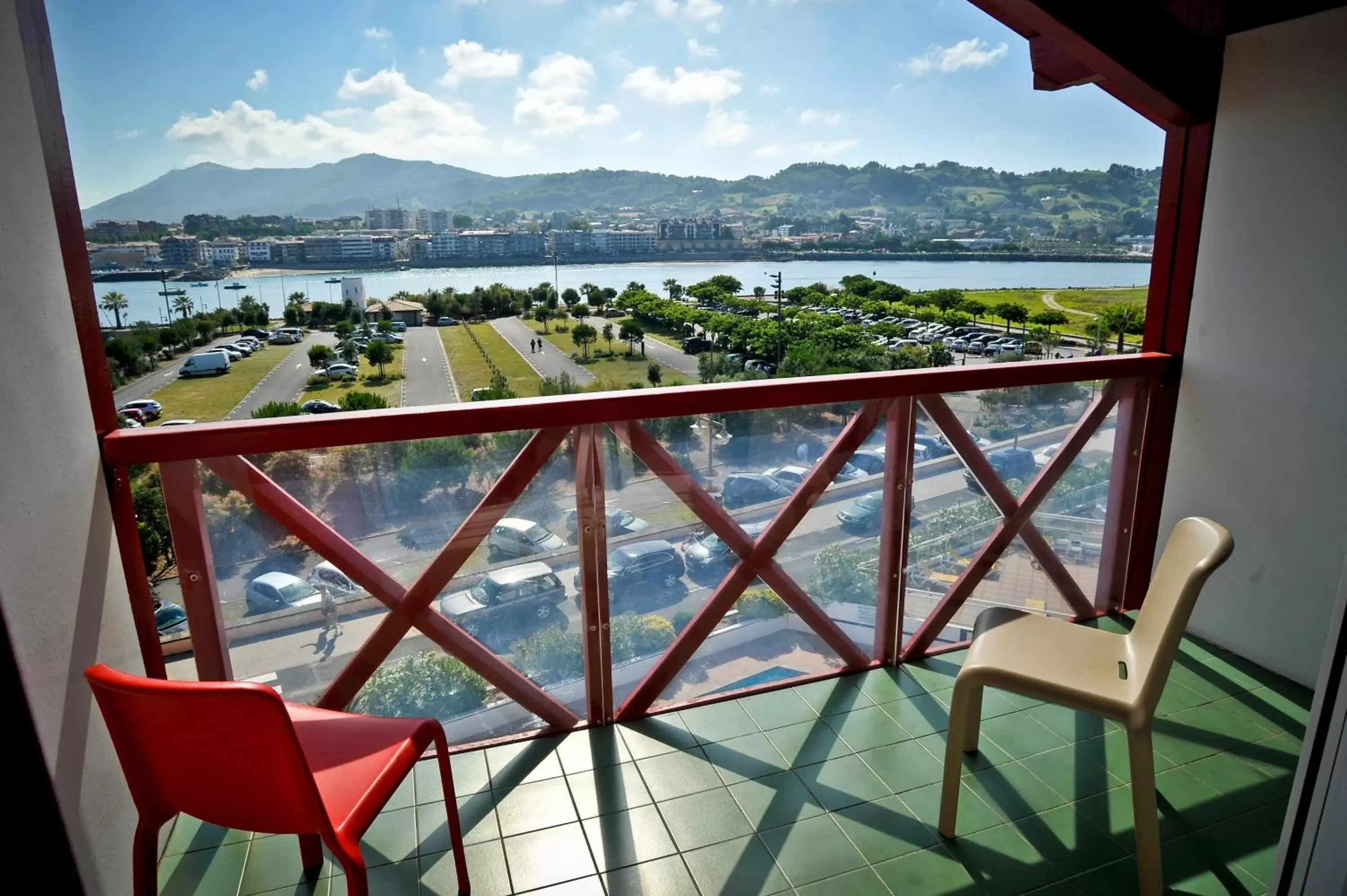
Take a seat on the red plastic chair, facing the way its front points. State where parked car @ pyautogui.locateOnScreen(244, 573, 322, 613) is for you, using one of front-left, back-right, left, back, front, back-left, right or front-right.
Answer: front-left

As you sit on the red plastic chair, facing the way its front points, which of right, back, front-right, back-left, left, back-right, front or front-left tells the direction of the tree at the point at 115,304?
front-left

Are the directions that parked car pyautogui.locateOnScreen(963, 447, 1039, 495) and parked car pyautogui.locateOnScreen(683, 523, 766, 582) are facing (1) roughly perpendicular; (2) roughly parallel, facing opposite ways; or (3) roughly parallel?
roughly parallel

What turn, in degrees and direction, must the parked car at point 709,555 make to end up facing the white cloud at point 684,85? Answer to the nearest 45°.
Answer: approximately 135° to its right

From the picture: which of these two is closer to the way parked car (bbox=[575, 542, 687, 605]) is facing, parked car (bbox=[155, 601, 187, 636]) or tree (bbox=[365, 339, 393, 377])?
the parked car

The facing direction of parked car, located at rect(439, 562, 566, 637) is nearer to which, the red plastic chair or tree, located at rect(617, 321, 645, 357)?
the red plastic chair

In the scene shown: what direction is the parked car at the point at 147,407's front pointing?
to the viewer's left

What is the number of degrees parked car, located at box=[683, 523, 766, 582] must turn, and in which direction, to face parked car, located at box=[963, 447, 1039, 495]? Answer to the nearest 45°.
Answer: approximately 180°

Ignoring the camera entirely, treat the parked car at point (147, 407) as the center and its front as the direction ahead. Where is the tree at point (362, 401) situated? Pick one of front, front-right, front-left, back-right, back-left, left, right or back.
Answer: back

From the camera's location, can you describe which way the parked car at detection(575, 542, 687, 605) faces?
facing the viewer and to the left of the viewer
